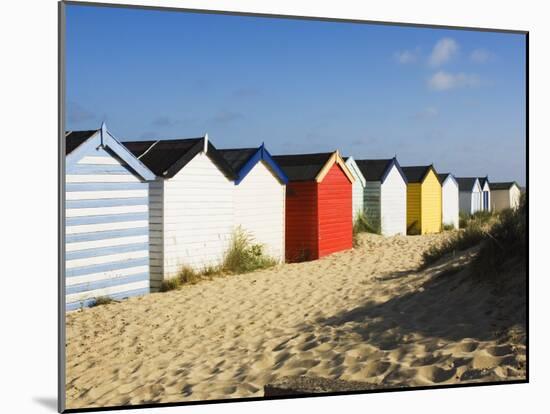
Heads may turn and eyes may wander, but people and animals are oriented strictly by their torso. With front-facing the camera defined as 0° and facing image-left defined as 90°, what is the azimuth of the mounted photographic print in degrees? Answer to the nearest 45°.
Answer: approximately 315°
